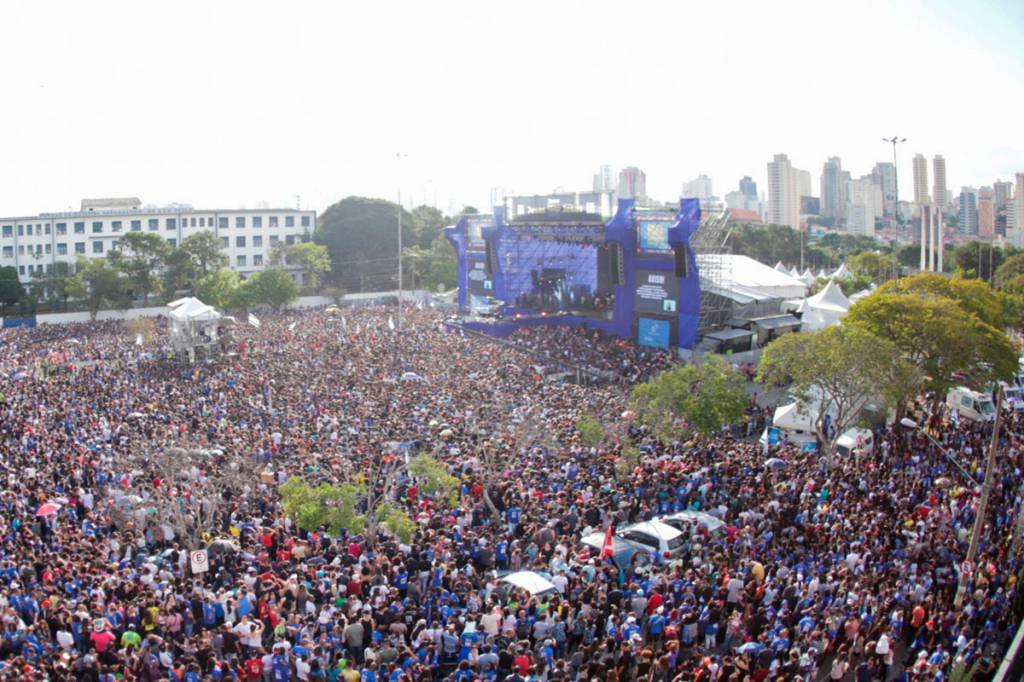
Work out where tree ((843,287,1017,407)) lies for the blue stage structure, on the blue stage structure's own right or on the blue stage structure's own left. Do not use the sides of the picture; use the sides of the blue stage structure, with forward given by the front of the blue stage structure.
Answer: on the blue stage structure's own left

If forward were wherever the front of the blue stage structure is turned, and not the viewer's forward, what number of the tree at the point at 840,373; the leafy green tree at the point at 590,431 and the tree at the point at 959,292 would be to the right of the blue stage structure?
0

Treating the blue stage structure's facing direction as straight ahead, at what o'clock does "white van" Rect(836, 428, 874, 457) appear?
The white van is roughly at 10 o'clock from the blue stage structure.

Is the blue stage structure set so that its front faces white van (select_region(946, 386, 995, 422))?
no

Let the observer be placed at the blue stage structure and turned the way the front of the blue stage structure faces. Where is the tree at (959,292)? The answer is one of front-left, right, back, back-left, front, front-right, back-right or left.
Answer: left

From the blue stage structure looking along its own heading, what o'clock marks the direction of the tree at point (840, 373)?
The tree is roughly at 10 o'clock from the blue stage structure.

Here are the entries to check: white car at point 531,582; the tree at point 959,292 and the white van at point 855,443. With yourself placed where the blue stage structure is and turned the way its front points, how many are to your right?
0

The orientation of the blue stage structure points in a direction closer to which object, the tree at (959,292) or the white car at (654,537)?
the white car

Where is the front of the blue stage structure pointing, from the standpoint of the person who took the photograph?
facing the viewer and to the left of the viewer

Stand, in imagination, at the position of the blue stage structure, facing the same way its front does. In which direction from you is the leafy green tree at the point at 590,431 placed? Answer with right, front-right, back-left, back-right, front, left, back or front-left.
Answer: front-left
